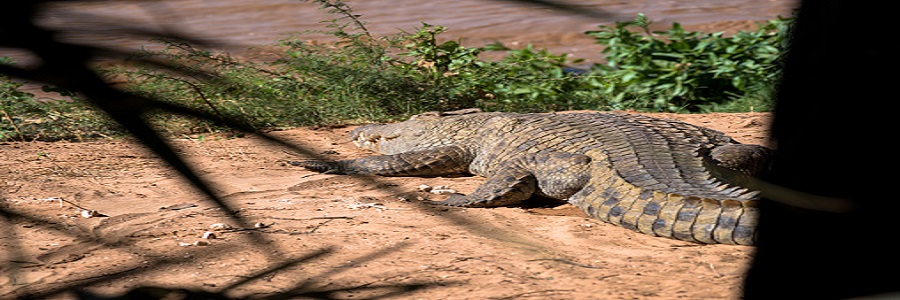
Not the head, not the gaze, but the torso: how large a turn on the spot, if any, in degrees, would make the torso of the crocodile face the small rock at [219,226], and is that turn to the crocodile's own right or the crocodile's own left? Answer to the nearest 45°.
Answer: approximately 90° to the crocodile's own left

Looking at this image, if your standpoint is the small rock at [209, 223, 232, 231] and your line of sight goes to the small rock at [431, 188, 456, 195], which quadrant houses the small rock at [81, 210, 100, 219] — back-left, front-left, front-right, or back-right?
back-left

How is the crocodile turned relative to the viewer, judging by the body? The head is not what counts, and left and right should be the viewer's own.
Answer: facing away from the viewer and to the left of the viewer

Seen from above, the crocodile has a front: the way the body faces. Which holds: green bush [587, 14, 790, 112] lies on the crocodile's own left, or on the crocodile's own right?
on the crocodile's own right

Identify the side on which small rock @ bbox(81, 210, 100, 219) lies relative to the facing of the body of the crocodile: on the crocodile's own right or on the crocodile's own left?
on the crocodile's own left
